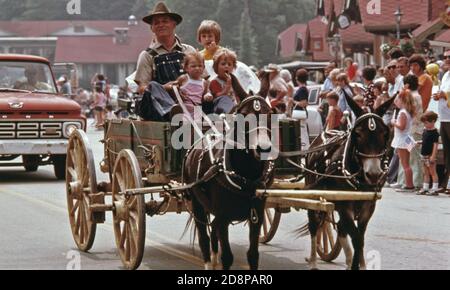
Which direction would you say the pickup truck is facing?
toward the camera

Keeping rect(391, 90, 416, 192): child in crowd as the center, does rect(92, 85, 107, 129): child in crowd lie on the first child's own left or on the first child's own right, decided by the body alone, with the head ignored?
on the first child's own right

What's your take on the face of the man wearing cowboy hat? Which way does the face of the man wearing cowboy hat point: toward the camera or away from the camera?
toward the camera

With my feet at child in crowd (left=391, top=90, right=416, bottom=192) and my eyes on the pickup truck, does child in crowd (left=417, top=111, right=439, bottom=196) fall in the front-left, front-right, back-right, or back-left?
back-left

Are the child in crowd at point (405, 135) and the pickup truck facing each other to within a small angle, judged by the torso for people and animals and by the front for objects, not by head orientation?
no

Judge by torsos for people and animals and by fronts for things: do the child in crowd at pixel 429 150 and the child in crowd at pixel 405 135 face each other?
no

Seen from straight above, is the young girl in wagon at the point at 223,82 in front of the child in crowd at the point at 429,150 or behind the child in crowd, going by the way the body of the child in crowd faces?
in front

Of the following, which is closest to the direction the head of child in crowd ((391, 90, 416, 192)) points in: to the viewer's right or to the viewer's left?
to the viewer's left

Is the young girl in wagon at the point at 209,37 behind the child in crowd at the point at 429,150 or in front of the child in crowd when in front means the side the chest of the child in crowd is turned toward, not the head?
in front

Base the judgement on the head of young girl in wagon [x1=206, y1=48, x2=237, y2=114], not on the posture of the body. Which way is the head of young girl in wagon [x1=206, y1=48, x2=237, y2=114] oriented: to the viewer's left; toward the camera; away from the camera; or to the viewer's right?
toward the camera

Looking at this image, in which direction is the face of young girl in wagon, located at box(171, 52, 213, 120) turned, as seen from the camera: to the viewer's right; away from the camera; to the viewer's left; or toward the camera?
toward the camera

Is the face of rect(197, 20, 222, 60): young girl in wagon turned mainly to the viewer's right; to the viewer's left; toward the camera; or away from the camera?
toward the camera

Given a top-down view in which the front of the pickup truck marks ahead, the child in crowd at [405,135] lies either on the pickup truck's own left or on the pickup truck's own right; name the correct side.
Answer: on the pickup truck's own left
